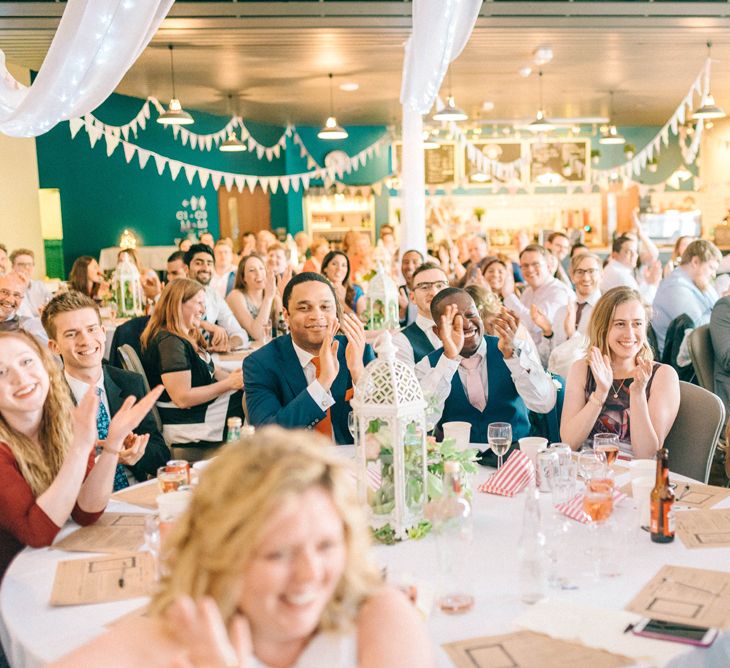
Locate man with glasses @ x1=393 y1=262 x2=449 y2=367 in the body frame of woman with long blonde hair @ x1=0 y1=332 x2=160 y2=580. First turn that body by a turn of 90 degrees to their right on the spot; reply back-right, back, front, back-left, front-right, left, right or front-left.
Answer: back

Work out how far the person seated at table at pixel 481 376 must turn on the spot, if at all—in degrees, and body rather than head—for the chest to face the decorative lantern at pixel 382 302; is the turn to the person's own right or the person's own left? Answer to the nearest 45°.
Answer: approximately 180°

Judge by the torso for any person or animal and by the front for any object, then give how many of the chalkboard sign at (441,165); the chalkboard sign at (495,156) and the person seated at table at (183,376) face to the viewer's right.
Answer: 1

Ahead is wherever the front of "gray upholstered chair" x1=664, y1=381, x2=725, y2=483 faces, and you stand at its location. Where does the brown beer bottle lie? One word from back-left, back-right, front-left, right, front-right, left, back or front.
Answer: front-left

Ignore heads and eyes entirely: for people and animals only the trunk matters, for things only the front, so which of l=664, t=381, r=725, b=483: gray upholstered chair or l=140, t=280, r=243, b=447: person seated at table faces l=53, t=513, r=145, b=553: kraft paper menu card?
the gray upholstered chair

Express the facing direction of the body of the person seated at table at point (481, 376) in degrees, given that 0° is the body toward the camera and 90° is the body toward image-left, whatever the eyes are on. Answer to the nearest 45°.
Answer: approximately 0°

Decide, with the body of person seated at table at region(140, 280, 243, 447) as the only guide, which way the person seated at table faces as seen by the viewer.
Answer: to the viewer's right

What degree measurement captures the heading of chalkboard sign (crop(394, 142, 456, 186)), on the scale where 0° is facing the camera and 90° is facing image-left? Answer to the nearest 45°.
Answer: approximately 0°

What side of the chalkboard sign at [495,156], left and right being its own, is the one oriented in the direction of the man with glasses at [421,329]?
front

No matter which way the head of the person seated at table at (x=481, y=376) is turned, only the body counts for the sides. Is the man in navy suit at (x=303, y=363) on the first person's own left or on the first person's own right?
on the first person's own right

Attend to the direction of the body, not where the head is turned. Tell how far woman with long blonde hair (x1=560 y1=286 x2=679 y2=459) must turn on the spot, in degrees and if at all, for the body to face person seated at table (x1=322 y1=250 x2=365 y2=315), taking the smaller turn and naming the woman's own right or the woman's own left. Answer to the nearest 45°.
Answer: approximately 135° to the woman's own right

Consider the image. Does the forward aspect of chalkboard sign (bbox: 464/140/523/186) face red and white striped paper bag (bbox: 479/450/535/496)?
yes

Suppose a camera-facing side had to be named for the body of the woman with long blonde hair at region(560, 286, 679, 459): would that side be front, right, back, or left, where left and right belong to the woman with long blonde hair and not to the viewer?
front

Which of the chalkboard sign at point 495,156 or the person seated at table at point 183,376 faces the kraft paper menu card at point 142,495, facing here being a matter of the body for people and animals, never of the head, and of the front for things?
the chalkboard sign

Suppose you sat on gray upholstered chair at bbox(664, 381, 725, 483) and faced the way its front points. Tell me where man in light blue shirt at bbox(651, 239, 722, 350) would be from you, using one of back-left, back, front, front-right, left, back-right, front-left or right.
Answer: back-right
